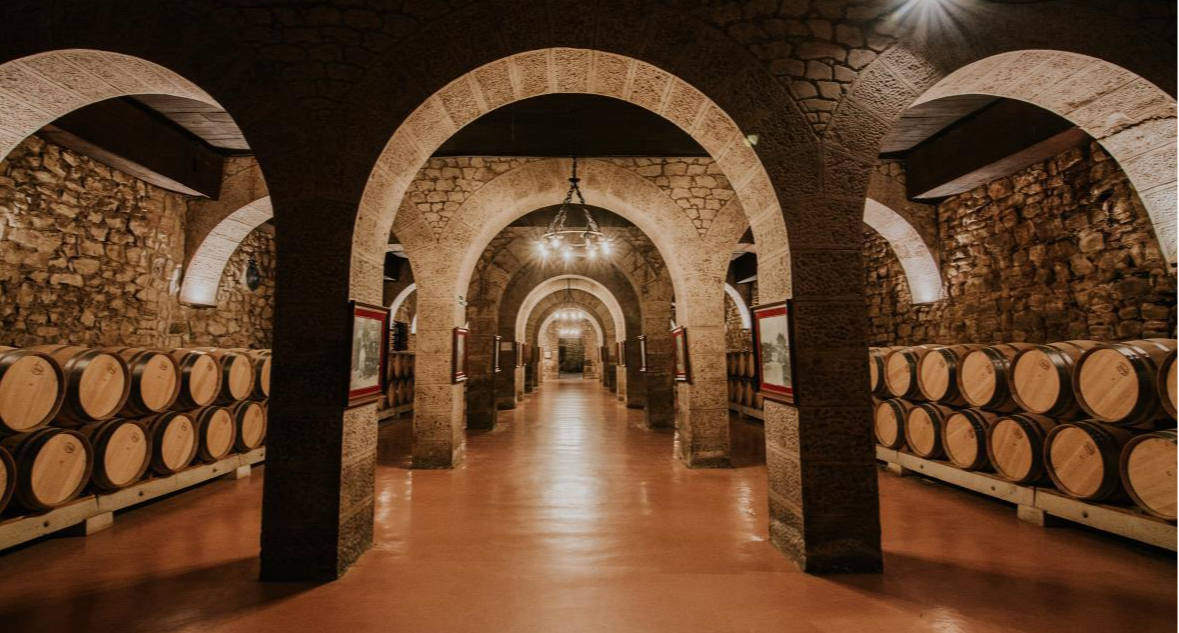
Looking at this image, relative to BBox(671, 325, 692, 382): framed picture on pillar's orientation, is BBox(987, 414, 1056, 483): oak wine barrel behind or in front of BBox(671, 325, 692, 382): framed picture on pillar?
behind

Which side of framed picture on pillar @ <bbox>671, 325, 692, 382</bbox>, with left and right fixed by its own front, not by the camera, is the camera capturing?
left

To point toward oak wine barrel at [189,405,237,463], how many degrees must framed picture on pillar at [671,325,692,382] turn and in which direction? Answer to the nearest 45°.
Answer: approximately 45° to its left

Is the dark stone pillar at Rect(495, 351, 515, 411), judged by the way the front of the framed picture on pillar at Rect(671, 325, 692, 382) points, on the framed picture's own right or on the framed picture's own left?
on the framed picture's own right

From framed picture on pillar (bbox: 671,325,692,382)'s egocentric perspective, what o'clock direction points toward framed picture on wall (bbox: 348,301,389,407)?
framed picture on wall (bbox: 348,301,389,407) is roughly at 10 o'clock from framed picture on pillar (bbox: 671,325,692,382).

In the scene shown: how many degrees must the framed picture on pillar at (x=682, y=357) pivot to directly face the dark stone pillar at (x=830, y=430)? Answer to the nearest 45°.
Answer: approximately 90° to its left

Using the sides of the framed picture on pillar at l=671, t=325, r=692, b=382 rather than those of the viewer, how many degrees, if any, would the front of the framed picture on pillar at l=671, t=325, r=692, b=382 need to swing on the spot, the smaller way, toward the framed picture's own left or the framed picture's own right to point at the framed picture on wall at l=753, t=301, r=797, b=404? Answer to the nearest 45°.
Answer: approximately 90° to the framed picture's own left

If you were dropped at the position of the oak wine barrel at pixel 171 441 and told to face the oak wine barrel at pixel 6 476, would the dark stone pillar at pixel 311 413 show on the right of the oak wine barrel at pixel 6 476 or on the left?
left

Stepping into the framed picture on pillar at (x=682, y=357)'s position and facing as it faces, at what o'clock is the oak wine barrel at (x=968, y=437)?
The oak wine barrel is roughly at 7 o'clock from the framed picture on pillar.

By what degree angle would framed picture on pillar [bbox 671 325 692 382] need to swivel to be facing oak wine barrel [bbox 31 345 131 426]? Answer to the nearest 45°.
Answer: approximately 45° to its left

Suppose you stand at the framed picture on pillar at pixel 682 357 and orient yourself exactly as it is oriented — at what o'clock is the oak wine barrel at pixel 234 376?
The oak wine barrel is roughly at 11 o'clock from the framed picture on pillar.
